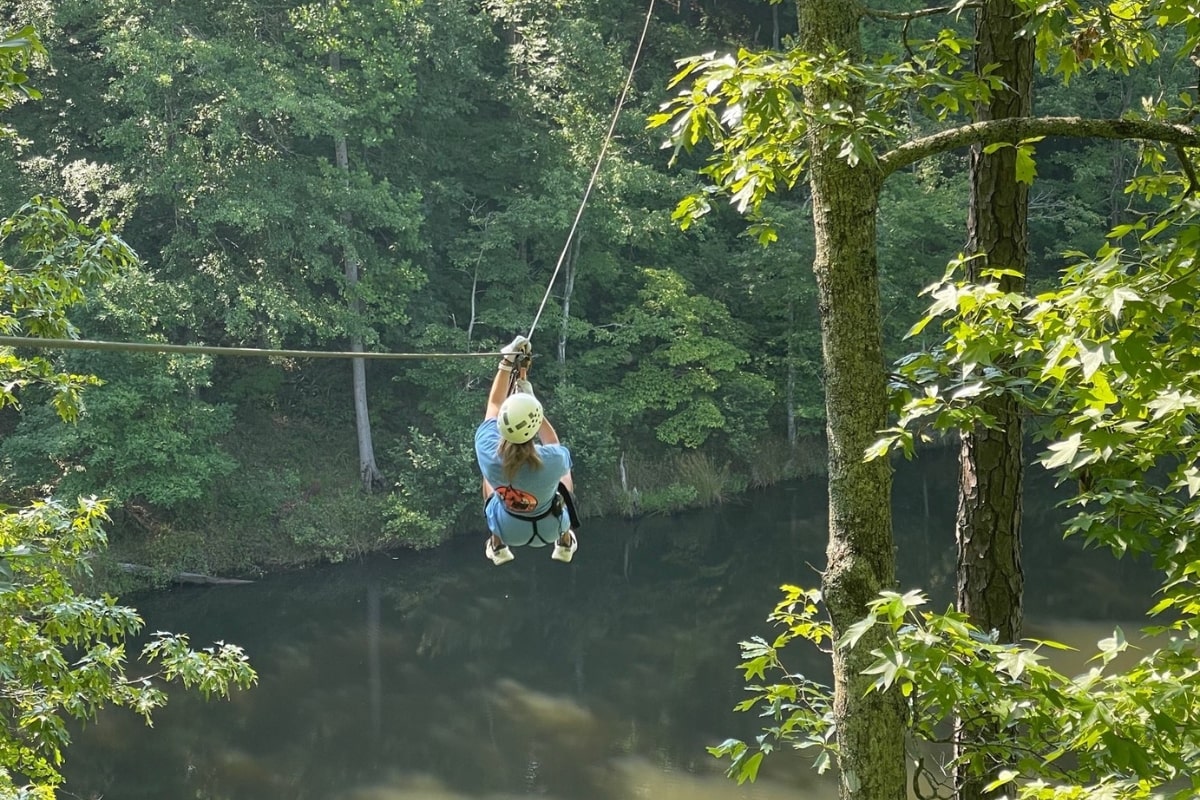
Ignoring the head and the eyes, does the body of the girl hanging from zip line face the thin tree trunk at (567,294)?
yes

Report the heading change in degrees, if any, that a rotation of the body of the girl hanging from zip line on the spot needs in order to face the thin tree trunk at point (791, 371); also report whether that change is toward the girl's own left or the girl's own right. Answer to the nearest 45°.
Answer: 0° — they already face it

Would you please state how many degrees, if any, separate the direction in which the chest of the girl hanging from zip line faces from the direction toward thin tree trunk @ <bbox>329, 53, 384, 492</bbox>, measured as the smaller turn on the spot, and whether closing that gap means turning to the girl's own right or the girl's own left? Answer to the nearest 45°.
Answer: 0° — they already face it

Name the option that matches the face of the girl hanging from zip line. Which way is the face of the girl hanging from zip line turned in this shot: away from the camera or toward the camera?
away from the camera

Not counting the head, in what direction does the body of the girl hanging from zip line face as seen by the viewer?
away from the camera
